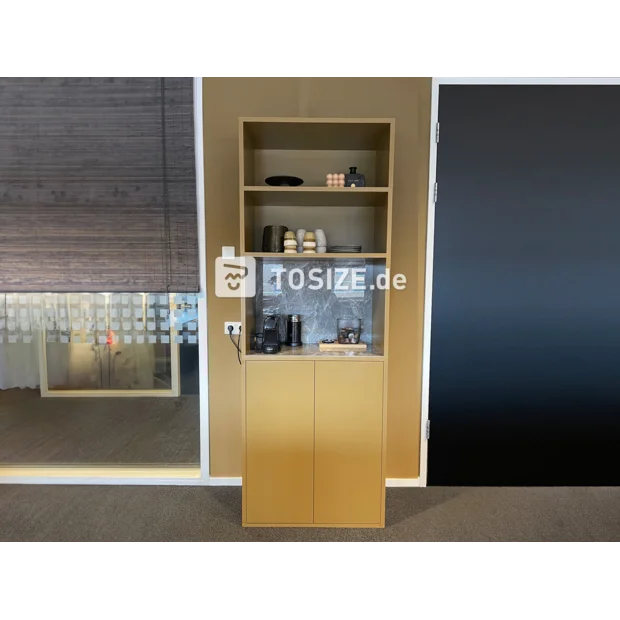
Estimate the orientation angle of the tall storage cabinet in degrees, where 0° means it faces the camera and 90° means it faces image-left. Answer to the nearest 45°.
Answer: approximately 0°

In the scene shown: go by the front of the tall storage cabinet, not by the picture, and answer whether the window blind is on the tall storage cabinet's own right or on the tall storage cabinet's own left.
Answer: on the tall storage cabinet's own right

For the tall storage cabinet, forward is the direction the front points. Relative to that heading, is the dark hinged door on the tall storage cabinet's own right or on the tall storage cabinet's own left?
on the tall storage cabinet's own left

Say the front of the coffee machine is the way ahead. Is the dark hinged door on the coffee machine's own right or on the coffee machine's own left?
on the coffee machine's own left
